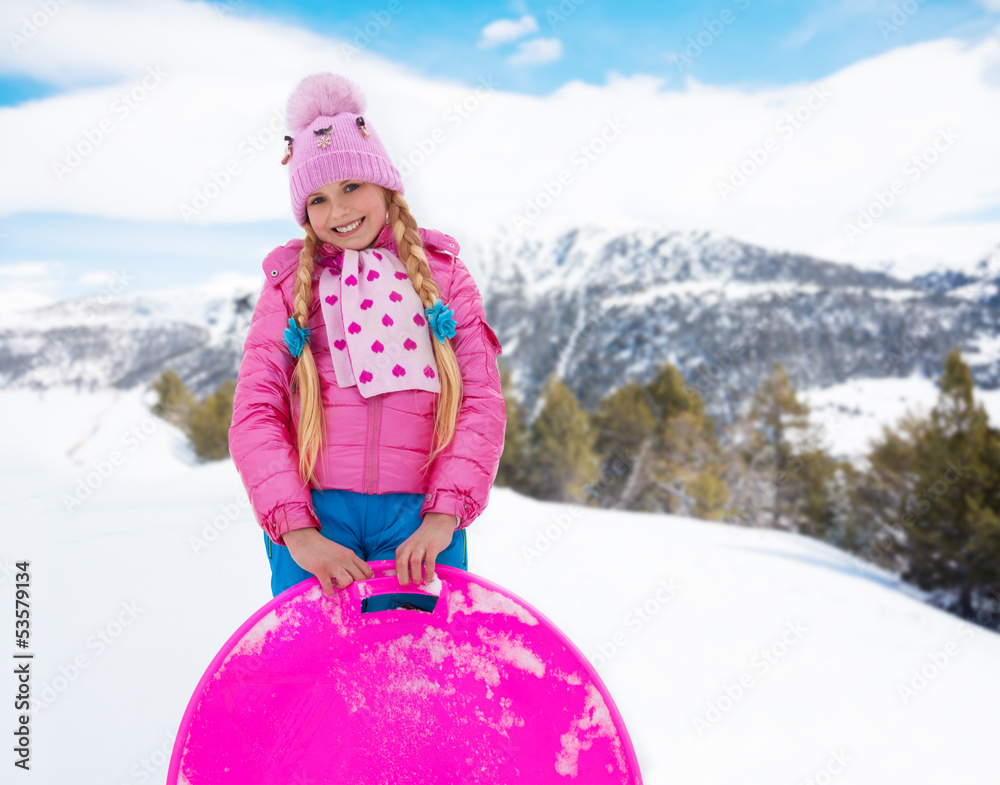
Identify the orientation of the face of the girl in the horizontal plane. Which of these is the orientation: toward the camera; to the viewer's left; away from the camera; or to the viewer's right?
toward the camera

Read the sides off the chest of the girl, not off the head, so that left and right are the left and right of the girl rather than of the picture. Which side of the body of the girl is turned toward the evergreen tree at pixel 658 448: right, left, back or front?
back

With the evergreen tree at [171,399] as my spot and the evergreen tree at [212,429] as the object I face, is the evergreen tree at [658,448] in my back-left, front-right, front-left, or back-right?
front-left

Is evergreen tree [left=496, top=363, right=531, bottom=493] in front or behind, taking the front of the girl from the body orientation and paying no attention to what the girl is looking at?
behind

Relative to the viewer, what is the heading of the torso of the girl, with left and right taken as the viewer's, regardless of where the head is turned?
facing the viewer

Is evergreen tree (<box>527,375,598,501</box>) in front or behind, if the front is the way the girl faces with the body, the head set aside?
behind
